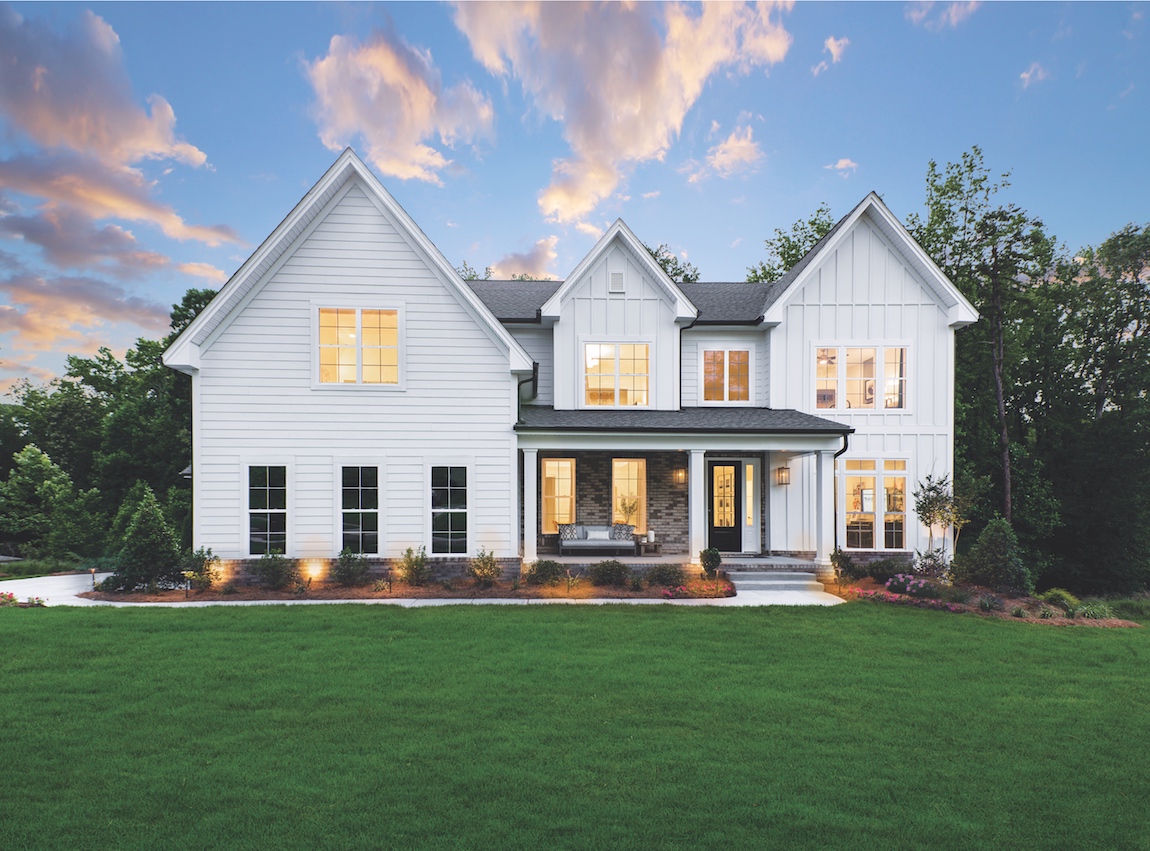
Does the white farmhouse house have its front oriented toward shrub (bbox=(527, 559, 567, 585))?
yes

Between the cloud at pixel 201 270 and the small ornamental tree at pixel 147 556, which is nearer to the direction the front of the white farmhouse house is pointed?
the small ornamental tree

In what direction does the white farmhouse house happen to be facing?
toward the camera

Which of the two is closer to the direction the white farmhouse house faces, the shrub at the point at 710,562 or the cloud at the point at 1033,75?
the shrub

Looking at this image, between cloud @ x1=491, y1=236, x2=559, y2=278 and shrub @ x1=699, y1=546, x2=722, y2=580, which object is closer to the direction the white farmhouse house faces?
the shrub

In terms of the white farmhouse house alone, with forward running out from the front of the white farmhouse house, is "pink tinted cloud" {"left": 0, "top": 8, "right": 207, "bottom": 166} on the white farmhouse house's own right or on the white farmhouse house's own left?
on the white farmhouse house's own right
